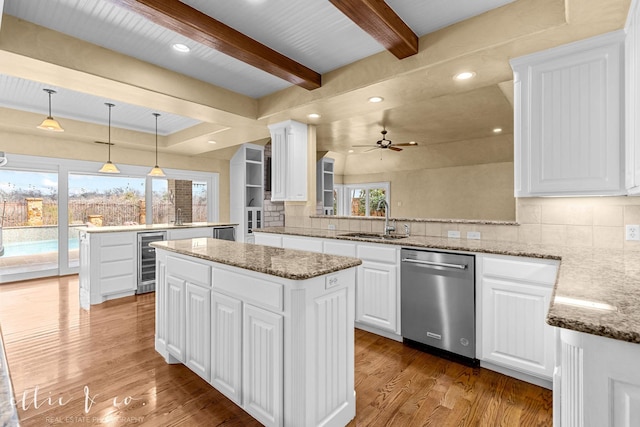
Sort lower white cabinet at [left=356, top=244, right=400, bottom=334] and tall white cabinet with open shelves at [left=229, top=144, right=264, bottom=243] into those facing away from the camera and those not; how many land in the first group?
0

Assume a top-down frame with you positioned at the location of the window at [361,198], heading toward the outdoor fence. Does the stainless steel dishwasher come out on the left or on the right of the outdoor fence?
left

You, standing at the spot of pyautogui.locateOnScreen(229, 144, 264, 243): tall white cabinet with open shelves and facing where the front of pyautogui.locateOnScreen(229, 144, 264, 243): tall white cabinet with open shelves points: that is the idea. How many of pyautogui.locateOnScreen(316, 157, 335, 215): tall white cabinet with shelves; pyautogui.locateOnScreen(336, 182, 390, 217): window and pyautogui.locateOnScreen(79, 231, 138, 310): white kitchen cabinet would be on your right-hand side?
1

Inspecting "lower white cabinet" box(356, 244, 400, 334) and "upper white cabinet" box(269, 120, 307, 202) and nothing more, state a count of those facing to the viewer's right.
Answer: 0

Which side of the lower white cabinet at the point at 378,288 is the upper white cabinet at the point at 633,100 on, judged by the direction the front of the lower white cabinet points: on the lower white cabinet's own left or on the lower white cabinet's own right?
on the lower white cabinet's own left

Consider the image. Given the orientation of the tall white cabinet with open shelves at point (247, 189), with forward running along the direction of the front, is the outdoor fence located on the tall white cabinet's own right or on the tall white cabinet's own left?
on the tall white cabinet's own right

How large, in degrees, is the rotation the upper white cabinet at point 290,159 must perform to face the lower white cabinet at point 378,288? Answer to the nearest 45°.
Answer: approximately 90° to its left

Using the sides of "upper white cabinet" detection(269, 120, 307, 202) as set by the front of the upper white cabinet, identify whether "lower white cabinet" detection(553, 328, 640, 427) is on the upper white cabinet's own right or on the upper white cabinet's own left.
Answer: on the upper white cabinet's own left

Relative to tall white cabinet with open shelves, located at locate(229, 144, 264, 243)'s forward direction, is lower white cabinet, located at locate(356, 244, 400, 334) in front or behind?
in front

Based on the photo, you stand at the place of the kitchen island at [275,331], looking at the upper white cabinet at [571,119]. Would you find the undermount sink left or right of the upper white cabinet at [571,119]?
left

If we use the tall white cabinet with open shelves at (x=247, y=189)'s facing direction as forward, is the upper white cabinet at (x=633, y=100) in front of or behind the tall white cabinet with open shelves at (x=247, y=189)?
in front

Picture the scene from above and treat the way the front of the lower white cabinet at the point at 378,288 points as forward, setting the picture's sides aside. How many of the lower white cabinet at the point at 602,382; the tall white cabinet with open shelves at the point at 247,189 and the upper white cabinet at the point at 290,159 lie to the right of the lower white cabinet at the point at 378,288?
2

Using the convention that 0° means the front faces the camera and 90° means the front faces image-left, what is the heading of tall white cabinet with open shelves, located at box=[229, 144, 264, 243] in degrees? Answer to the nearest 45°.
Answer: approximately 315°

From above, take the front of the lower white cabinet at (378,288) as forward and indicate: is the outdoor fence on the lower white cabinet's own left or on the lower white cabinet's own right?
on the lower white cabinet's own right

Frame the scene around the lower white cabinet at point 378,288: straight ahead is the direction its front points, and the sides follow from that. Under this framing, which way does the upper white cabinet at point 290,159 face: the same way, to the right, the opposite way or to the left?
the same way

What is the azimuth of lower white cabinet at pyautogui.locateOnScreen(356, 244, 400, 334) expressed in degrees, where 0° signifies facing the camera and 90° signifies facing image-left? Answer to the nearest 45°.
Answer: approximately 45°

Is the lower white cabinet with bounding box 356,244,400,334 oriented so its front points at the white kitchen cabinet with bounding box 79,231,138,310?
no

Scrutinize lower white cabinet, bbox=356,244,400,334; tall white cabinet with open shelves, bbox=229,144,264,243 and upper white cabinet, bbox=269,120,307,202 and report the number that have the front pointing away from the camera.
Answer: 0

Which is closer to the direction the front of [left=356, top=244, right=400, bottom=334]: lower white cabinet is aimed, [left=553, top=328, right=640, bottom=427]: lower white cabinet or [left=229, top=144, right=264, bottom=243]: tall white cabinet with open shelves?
the lower white cabinet

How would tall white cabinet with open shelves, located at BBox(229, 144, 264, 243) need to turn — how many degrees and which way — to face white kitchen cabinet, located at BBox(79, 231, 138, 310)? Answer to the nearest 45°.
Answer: approximately 90° to its right
